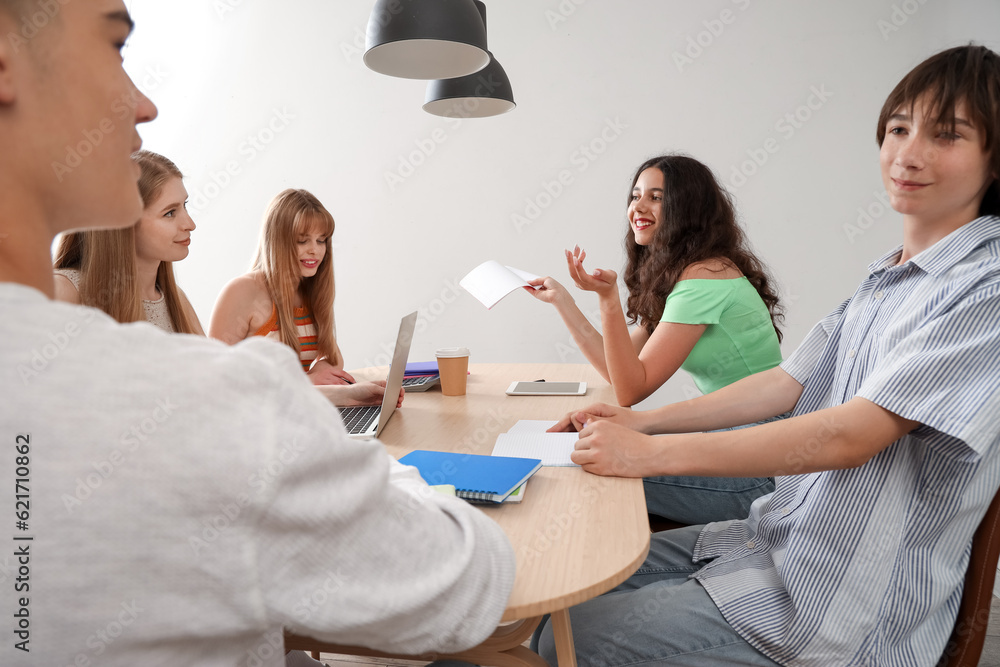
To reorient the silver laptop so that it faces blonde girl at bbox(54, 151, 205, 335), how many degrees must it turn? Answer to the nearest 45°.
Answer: approximately 45° to its right

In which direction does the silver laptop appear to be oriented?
to the viewer's left

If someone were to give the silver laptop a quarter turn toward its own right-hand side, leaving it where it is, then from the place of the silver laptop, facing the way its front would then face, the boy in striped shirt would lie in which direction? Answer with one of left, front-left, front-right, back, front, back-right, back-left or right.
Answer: back-right
